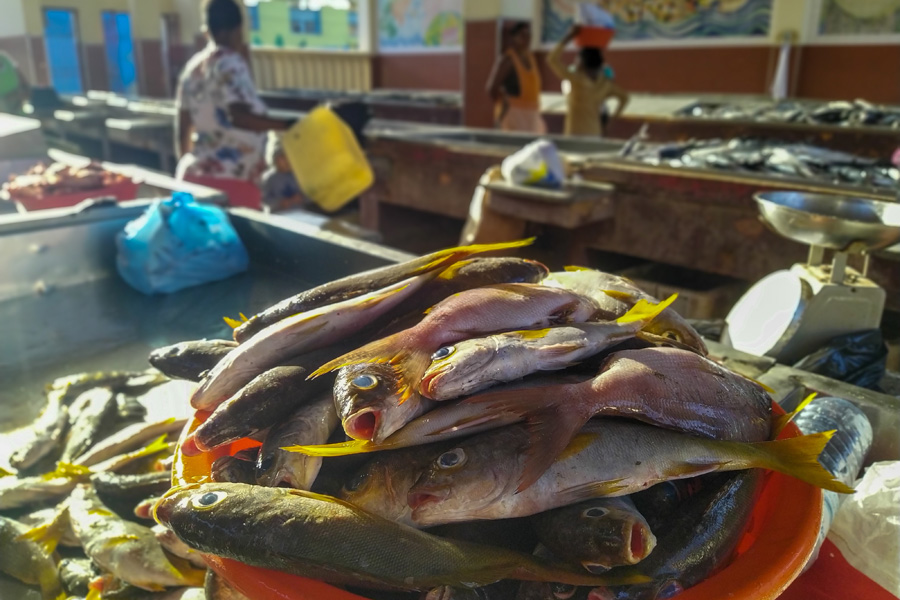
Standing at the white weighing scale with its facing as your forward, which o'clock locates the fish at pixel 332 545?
The fish is roughly at 11 o'clock from the white weighing scale.

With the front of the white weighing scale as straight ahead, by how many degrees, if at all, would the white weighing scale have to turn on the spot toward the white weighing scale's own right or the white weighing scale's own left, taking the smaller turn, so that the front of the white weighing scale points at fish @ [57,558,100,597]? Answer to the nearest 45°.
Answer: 0° — it already faces it

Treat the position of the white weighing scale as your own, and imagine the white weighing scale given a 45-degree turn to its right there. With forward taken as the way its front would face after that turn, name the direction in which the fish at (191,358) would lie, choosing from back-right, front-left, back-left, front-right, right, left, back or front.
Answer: front-left

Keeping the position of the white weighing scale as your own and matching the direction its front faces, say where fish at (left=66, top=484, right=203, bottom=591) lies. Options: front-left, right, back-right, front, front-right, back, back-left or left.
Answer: front

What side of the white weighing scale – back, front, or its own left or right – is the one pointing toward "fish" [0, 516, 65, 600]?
front

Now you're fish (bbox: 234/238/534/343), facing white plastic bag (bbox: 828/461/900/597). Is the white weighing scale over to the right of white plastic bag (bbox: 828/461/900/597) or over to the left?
left

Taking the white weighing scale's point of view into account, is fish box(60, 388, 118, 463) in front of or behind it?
in front

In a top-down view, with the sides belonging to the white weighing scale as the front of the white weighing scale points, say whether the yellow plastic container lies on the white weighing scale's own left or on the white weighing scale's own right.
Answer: on the white weighing scale's own right

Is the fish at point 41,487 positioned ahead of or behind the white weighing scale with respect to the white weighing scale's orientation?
ahead

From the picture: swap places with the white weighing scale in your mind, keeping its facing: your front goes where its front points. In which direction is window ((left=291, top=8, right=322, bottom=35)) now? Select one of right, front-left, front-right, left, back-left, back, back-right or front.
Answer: right

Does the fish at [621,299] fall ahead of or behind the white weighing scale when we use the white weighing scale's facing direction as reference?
ahead

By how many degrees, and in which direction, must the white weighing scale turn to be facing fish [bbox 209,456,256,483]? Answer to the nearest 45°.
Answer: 0° — it already faces it

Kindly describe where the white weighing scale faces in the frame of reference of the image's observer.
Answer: facing the viewer and to the left of the viewer

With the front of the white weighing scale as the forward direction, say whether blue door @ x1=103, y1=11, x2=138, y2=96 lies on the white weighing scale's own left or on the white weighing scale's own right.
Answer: on the white weighing scale's own right

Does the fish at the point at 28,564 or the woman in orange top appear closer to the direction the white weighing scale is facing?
the fish
